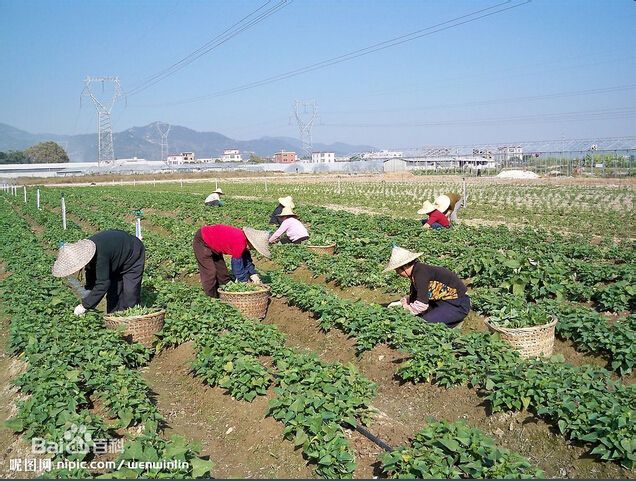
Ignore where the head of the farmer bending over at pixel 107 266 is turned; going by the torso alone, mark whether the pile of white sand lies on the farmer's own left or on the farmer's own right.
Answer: on the farmer's own right

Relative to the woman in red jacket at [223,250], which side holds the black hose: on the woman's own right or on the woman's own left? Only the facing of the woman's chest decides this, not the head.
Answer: on the woman's own right

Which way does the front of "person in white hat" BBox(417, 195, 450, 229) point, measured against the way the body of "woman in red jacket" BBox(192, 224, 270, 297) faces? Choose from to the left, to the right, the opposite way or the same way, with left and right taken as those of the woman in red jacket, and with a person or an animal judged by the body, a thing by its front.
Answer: the opposite way

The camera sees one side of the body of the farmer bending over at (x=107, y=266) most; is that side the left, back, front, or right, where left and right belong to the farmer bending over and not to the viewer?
left

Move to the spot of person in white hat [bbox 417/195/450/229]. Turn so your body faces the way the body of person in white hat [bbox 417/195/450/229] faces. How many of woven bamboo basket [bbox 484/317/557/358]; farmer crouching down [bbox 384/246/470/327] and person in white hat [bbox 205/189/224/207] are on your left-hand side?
2

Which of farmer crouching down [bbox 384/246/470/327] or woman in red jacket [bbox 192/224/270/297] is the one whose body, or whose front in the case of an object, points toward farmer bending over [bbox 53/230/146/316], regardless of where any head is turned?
farmer crouching down [bbox 384/246/470/327]

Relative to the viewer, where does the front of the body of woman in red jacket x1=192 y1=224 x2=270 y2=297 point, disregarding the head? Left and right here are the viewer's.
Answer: facing to the right of the viewer

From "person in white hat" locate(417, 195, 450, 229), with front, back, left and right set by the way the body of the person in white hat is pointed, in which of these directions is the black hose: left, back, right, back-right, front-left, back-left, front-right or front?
left

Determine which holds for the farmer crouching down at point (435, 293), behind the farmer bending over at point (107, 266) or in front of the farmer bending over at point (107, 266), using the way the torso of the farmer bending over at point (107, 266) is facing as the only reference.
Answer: behind

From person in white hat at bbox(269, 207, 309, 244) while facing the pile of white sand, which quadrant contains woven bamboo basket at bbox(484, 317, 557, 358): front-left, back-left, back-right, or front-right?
back-right

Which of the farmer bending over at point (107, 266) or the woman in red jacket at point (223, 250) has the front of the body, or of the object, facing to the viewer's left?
the farmer bending over

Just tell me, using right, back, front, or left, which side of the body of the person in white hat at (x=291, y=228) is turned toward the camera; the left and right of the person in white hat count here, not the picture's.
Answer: left

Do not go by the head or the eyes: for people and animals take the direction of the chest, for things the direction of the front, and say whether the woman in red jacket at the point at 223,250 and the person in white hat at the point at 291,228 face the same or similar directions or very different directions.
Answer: very different directions

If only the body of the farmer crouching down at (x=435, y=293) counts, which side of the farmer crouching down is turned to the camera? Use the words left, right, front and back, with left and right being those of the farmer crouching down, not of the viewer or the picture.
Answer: left

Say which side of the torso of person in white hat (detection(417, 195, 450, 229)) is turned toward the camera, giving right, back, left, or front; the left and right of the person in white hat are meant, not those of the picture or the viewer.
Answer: left

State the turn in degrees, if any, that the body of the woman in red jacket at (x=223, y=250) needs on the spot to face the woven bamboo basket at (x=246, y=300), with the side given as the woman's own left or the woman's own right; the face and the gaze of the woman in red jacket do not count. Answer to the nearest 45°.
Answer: approximately 45° to the woman's own right

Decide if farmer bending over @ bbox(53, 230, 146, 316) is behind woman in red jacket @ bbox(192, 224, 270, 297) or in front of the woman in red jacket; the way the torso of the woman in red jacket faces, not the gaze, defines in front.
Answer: behind
